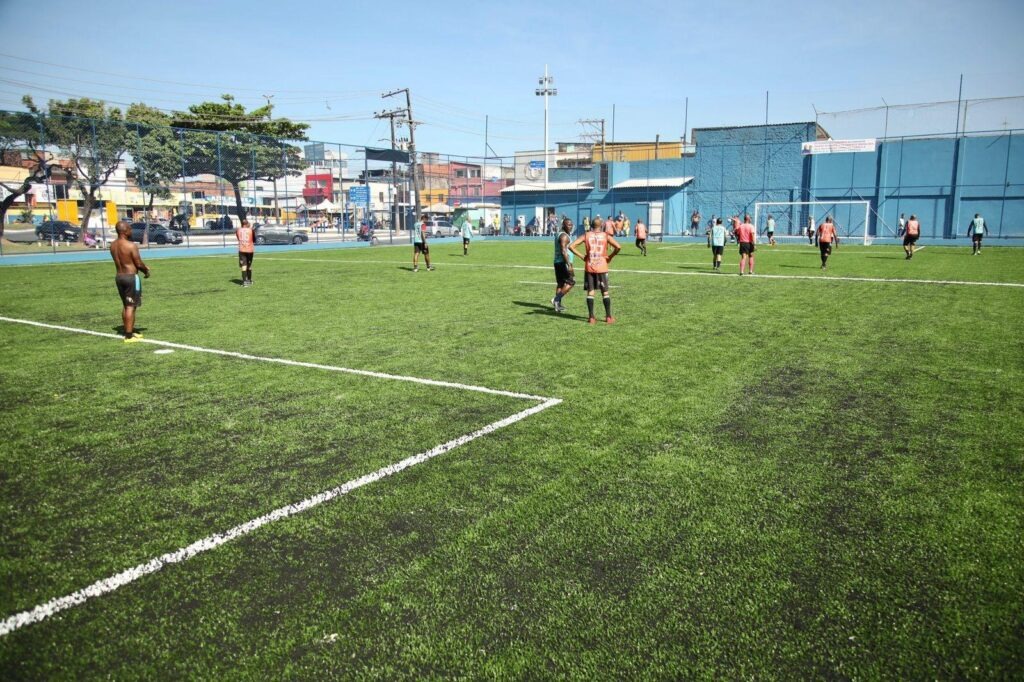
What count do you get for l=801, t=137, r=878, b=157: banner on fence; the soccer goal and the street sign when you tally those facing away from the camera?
0

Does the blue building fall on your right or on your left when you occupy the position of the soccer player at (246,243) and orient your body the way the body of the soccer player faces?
on your right

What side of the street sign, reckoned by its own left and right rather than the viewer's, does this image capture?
front

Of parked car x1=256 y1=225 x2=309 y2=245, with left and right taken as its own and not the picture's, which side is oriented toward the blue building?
front

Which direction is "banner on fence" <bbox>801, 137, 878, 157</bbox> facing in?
toward the camera

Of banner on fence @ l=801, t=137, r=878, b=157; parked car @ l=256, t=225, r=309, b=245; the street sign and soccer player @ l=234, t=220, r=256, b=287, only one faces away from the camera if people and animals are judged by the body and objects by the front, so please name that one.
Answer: the soccer player

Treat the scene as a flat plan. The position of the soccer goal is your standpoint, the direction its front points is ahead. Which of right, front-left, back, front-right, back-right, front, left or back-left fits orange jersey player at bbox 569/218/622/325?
front

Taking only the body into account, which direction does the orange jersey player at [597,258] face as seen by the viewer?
away from the camera

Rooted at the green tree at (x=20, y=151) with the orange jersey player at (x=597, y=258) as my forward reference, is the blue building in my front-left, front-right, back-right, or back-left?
front-left

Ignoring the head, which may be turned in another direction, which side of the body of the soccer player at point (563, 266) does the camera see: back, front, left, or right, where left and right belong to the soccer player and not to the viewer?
right

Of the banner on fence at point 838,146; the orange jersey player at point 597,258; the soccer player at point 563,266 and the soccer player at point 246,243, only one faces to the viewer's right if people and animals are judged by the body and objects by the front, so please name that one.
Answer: the soccer player at point 563,266

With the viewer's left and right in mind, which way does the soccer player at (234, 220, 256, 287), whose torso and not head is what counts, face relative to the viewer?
facing away from the viewer

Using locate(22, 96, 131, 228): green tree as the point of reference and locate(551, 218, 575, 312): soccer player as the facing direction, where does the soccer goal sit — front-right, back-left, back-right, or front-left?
front-left

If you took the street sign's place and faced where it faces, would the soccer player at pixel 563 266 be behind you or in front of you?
in front

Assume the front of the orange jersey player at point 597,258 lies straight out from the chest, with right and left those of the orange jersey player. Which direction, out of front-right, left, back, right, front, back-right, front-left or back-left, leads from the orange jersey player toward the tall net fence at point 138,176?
front-left
